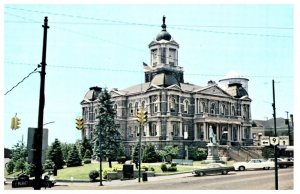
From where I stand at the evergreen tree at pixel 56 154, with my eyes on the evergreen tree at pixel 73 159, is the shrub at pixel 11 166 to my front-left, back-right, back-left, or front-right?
back-right

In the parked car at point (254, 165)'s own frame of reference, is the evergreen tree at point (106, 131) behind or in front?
in front

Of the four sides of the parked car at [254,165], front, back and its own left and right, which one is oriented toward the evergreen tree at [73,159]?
front

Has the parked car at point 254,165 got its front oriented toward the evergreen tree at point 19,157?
yes

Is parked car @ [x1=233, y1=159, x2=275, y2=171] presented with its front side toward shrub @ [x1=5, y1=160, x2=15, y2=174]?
yes

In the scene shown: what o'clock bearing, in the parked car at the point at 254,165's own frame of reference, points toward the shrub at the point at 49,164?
The shrub is roughly at 12 o'clock from the parked car.

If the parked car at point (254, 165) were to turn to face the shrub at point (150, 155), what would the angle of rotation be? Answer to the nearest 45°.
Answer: approximately 45° to its right

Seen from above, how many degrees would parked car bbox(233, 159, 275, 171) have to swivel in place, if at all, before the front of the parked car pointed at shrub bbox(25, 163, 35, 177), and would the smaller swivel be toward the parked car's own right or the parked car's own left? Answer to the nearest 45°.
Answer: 0° — it already faces it

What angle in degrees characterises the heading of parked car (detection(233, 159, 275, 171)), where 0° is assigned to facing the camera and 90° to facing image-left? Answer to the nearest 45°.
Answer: approximately 90°

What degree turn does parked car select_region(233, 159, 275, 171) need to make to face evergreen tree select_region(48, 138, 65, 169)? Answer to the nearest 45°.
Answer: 0° — it already faces it
